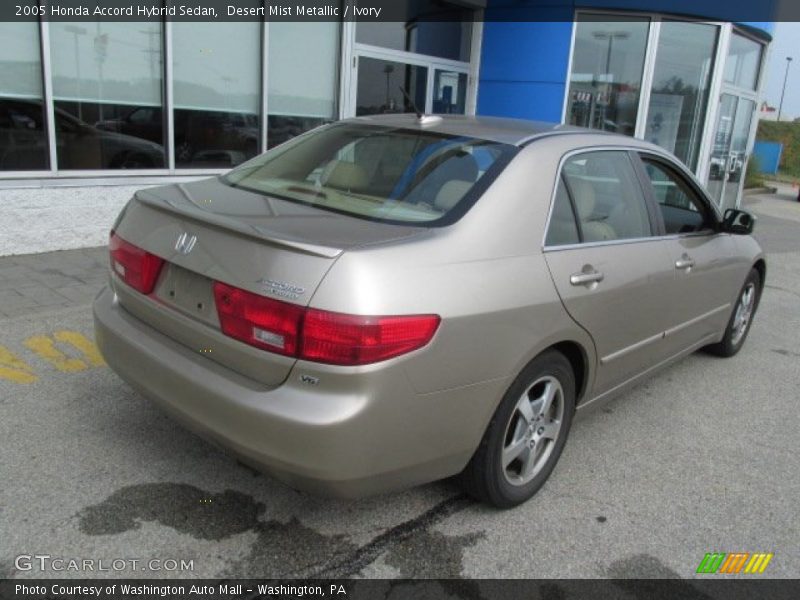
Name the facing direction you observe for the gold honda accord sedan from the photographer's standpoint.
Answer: facing away from the viewer and to the right of the viewer
